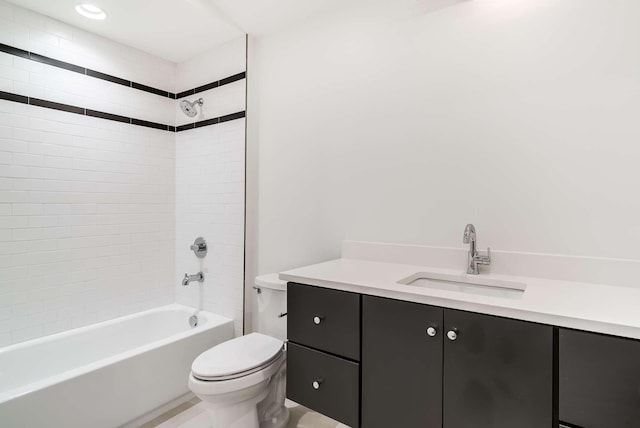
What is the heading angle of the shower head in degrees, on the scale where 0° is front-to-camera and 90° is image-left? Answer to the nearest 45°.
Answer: approximately 45°

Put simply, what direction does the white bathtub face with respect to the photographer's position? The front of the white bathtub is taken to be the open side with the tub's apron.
facing the viewer and to the right of the viewer

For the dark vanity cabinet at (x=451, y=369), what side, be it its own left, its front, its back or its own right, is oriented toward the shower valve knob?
right

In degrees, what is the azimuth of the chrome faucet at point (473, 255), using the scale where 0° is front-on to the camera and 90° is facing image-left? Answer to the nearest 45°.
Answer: approximately 45°

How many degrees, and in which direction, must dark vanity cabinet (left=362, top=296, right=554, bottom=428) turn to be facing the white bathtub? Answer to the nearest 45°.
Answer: approximately 45° to its right

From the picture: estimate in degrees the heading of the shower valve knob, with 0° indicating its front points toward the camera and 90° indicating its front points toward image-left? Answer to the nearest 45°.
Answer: approximately 45°

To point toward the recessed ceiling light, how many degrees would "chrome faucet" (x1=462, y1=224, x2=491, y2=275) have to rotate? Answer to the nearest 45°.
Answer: approximately 45° to its right

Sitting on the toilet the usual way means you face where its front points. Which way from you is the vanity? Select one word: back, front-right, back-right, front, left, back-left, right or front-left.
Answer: left
